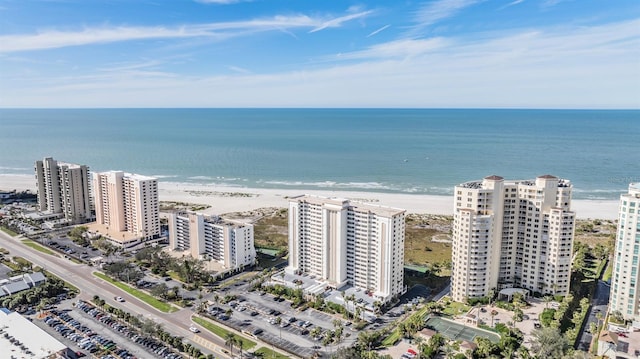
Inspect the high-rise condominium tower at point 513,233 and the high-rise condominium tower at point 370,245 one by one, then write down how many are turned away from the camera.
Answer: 0

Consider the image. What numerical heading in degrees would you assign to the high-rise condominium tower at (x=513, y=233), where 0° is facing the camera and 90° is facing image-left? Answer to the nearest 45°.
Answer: approximately 0°

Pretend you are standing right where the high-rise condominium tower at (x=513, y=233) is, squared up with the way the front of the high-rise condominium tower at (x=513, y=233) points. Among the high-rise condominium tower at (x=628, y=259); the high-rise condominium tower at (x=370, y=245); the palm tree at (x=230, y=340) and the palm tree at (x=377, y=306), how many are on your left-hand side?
1

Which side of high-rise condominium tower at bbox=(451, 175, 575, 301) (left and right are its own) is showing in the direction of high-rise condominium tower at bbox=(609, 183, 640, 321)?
left

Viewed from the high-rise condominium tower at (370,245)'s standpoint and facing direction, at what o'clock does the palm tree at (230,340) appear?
The palm tree is roughly at 12 o'clock from the high-rise condominium tower.

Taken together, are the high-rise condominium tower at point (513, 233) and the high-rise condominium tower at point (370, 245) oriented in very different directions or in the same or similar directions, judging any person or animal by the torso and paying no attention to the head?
same or similar directions

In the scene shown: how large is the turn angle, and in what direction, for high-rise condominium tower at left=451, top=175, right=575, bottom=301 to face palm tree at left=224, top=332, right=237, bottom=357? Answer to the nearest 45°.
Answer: approximately 45° to its right

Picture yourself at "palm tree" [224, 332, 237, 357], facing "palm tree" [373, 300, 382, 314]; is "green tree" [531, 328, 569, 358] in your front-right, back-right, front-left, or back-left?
front-right

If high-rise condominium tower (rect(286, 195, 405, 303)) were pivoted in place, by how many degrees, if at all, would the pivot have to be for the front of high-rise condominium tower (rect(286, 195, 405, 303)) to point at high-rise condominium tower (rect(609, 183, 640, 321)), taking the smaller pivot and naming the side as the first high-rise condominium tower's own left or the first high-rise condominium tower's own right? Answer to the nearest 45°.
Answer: approximately 135° to the first high-rise condominium tower's own left

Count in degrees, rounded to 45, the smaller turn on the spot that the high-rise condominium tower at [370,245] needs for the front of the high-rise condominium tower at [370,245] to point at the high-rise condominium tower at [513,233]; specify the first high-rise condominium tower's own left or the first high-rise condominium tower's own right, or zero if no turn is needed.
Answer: approximately 135° to the first high-rise condominium tower's own left

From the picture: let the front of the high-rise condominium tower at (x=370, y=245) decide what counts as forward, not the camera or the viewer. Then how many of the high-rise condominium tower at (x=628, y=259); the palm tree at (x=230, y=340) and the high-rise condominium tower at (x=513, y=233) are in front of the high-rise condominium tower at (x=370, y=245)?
1

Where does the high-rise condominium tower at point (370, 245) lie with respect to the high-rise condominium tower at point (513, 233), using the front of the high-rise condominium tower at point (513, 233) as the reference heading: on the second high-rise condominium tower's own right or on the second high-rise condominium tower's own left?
on the second high-rise condominium tower's own right

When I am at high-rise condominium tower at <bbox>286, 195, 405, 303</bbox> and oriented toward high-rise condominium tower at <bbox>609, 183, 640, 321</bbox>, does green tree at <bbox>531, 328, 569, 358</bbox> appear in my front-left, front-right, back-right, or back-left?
front-right

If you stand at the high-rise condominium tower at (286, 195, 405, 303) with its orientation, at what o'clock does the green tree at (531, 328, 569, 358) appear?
The green tree is roughly at 9 o'clock from the high-rise condominium tower.

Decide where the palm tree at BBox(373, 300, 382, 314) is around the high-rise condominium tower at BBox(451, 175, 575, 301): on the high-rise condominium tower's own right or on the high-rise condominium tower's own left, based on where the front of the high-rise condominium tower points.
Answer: on the high-rise condominium tower's own right

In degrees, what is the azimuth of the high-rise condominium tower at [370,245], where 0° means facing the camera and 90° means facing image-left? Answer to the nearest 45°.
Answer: approximately 45°
